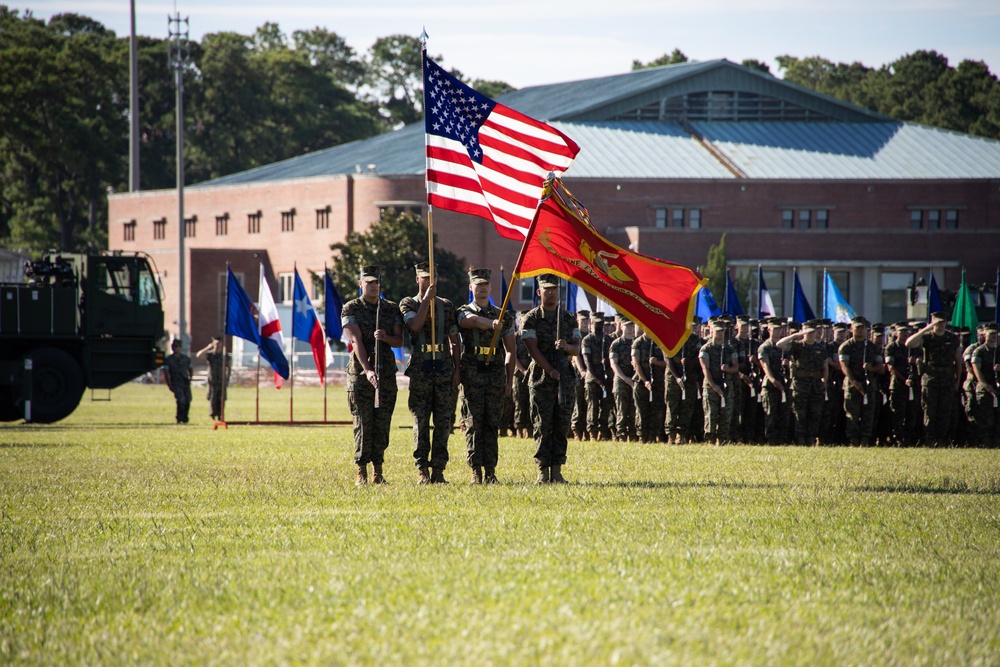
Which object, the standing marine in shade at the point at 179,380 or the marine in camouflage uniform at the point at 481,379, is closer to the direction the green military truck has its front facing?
the standing marine in shade

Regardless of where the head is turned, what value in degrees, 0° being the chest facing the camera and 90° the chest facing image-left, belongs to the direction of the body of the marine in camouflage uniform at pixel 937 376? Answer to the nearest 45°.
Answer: approximately 0°

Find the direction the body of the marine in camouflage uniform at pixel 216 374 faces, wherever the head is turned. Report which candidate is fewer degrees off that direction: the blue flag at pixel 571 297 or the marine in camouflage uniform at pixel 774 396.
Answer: the marine in camouflage uniform

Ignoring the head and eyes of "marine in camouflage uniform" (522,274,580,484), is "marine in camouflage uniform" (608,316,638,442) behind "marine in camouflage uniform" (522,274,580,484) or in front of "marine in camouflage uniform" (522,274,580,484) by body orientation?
behind

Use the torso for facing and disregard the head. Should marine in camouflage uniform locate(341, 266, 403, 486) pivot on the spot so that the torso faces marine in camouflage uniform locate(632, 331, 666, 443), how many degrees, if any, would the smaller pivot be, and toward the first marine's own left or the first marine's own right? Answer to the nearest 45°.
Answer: approximately 135° to the first marine's own left

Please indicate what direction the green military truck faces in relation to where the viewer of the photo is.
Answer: facing to the right of the viewer

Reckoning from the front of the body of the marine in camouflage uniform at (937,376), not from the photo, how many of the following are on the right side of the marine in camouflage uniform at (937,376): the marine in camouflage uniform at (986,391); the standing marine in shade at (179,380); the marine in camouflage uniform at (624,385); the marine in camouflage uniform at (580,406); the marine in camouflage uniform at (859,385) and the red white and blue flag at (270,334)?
5

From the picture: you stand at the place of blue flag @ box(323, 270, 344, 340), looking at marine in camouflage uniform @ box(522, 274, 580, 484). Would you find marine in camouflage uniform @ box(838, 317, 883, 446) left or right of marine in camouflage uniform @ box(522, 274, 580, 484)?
left

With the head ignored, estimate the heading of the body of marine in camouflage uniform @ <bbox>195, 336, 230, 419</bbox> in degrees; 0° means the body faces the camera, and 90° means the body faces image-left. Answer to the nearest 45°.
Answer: approximately 0°

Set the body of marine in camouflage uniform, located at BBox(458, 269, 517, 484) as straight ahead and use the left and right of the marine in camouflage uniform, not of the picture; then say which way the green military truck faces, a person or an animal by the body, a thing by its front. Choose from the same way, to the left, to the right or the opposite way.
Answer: to the left
